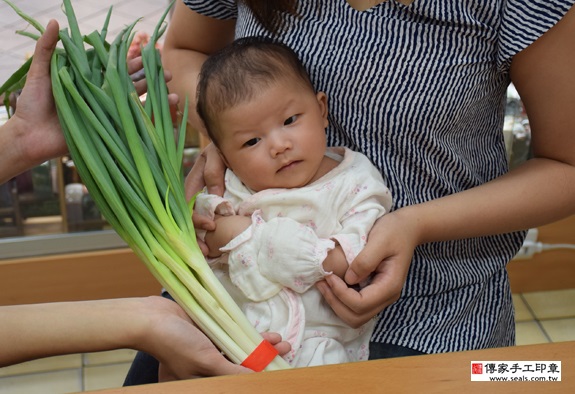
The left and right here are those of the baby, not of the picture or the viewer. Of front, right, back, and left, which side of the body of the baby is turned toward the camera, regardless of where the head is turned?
front
